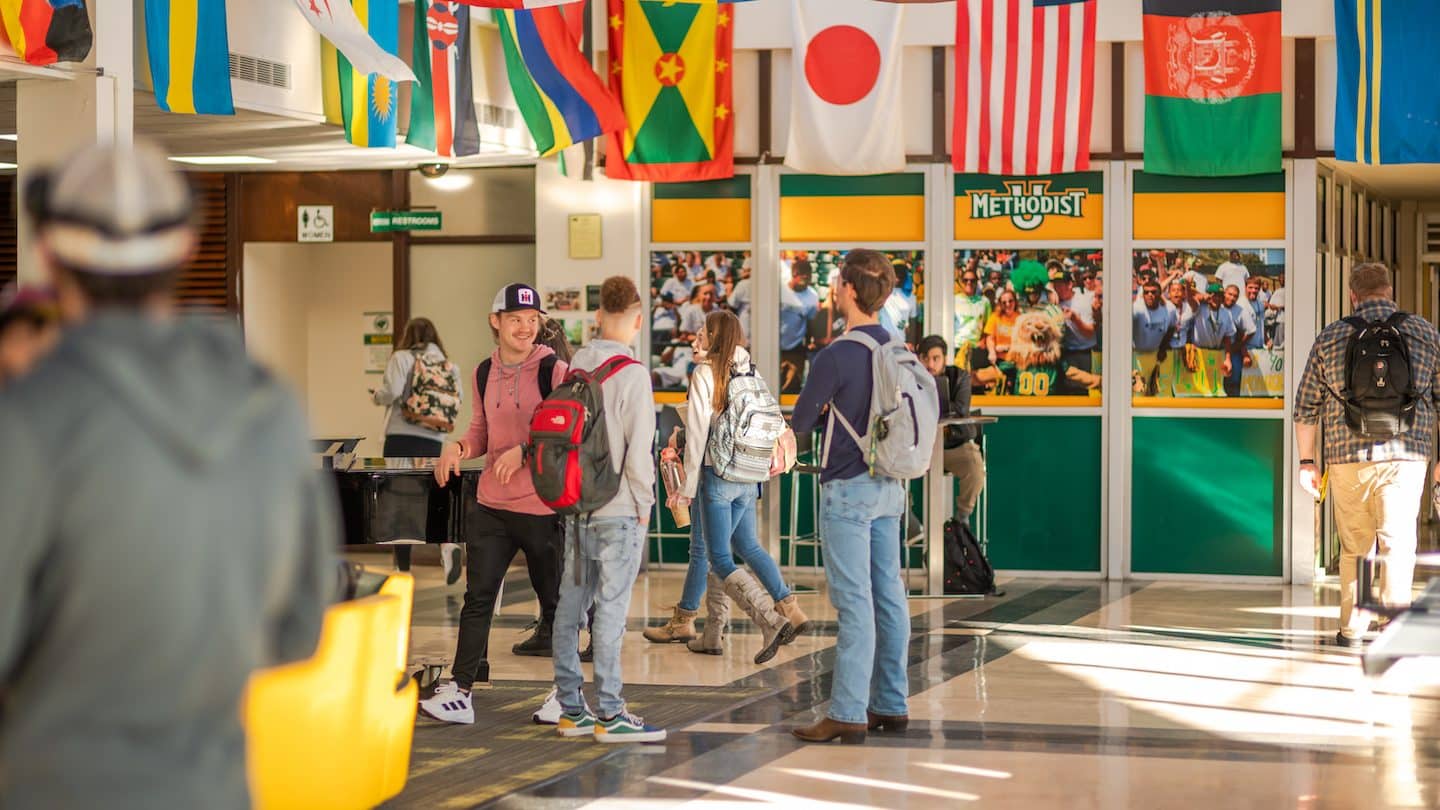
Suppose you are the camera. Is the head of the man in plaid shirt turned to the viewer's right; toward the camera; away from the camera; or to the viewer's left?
away from the camera

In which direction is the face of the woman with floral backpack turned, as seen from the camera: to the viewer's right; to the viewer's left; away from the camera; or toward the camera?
away from the camera

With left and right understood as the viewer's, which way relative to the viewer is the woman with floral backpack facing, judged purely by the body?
facing away from the viewer and to the left of the viewer

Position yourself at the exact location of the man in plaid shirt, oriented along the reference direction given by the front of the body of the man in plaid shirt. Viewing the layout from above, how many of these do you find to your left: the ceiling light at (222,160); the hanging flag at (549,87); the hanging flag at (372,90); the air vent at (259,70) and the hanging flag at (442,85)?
5

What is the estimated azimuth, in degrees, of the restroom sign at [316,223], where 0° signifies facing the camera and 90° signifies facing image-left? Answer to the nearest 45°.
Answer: approximately 0°

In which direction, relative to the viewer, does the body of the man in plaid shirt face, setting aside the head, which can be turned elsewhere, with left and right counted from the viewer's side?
facing away from the viewer

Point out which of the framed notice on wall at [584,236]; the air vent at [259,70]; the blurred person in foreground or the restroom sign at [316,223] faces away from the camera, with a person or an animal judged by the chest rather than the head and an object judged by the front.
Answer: the blurred person in foreground

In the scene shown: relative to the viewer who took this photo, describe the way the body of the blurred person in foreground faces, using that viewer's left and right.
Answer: facing away from the viewer

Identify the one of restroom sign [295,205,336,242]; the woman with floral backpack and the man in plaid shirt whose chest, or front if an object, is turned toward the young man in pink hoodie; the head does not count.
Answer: the restroom sign

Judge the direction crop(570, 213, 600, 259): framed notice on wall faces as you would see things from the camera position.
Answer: facing the viewer

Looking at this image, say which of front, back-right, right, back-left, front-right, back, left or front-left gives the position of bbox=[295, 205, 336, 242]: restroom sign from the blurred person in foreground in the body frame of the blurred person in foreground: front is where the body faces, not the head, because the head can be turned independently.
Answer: front
